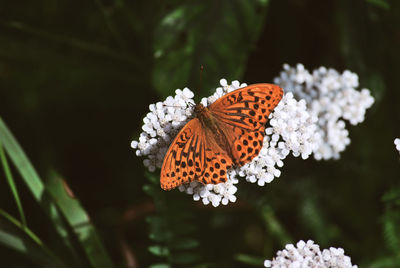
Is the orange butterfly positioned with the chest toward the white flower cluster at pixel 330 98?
no

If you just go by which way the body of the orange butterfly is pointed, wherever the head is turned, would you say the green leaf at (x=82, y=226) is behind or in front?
in front

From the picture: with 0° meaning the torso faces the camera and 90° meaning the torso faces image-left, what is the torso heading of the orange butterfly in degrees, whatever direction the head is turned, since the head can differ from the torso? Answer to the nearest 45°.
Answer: approximately 135°
